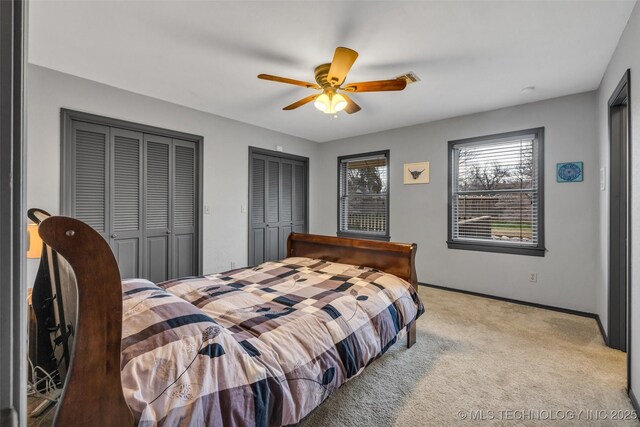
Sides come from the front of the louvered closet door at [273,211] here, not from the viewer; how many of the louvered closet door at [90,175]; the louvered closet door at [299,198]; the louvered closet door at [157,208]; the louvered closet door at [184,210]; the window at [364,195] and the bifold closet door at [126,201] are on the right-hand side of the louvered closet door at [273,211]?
4

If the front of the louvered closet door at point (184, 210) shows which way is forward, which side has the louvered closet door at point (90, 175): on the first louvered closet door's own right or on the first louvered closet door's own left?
on the first louvered closet door's own right

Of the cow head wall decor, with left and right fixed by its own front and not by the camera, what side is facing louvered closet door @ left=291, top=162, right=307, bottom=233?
right

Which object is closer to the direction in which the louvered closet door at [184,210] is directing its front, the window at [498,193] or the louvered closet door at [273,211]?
the window

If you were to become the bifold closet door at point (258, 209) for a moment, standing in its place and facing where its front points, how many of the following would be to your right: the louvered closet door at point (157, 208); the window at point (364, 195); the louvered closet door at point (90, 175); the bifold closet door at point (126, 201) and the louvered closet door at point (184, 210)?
4

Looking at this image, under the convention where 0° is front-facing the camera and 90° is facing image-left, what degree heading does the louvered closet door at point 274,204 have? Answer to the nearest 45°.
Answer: approximately 315°

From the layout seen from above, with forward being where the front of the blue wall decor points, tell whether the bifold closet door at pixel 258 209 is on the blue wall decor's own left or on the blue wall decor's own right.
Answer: on the blue wall decor's own right

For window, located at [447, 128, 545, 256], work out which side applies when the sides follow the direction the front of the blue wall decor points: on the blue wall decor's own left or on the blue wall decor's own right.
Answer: on the blue wall decor's own right

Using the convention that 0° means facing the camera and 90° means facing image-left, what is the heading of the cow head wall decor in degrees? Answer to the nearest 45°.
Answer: approximately 0°

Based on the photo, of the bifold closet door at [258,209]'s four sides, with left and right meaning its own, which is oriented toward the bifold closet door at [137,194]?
right
